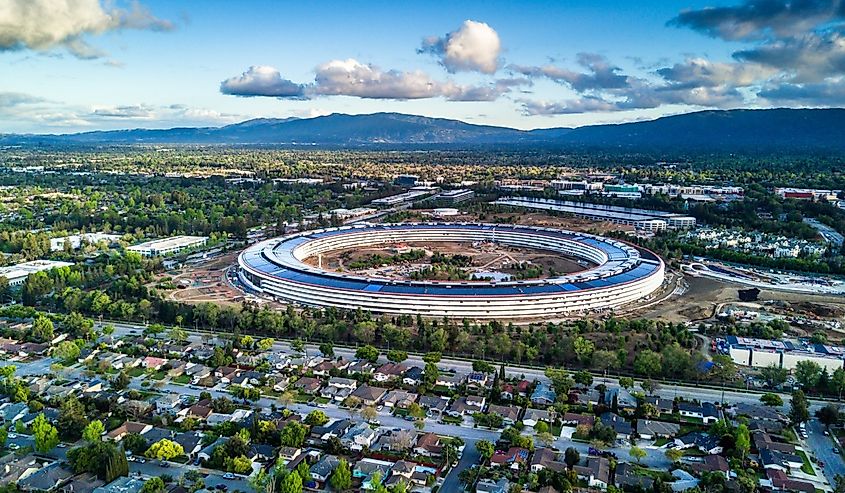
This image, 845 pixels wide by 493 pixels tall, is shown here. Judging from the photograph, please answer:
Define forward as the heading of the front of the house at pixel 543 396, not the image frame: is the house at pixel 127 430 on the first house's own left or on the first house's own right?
on the first house's own right

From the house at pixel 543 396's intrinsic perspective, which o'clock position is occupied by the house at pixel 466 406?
the house at pixel 466 406 is roughly at 2 o'clock from the house at pixel 543 396.

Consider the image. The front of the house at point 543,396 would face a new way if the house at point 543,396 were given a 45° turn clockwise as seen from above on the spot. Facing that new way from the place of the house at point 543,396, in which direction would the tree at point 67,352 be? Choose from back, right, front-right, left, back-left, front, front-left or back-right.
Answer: front-right

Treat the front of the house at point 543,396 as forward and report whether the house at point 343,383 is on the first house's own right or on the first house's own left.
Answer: on the first house's own right

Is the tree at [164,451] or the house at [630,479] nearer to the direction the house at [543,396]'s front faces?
the house

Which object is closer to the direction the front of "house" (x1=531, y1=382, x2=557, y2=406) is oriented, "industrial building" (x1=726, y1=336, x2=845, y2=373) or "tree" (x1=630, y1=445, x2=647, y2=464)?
the tree

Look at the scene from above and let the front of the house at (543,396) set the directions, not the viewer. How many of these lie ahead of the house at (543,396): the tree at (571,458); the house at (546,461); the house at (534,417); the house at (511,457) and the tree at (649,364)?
4

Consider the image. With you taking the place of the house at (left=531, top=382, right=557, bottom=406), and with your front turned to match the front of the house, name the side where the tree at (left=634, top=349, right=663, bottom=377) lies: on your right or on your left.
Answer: on your left

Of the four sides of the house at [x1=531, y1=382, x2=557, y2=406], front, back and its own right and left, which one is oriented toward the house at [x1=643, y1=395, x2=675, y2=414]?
left

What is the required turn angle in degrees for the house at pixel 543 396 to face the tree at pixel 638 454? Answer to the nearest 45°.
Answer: approximately 45° to its left

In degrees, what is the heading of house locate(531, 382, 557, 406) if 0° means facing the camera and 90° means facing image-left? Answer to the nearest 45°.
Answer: approximately 0°

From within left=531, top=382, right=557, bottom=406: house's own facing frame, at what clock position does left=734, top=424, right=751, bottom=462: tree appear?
The tree is roughly at 10 o'clock from the house.

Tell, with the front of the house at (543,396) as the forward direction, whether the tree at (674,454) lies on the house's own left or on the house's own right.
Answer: on the house's own left

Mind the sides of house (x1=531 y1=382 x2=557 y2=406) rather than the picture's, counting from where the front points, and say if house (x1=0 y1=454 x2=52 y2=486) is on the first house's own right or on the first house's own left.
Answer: on the first house's own right

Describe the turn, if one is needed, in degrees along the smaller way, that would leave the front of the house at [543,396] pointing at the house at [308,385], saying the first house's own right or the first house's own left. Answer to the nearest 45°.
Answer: approximately 90° to the first house's own right
